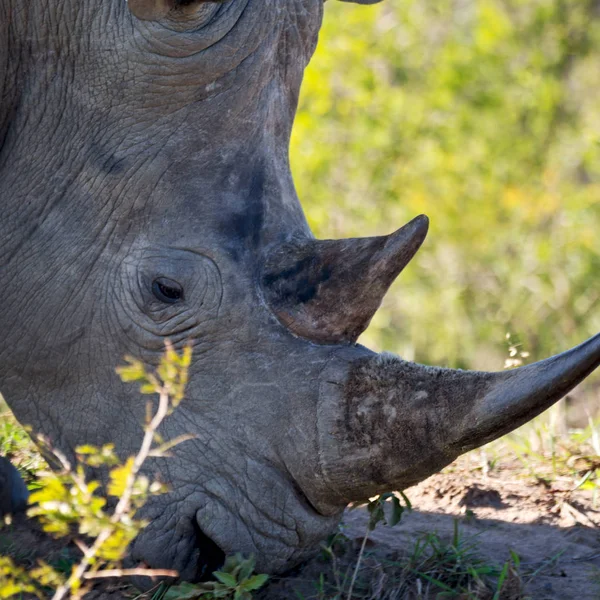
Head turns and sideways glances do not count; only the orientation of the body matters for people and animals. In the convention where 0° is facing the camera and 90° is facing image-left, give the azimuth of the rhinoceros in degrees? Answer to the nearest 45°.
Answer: approximately 270°
